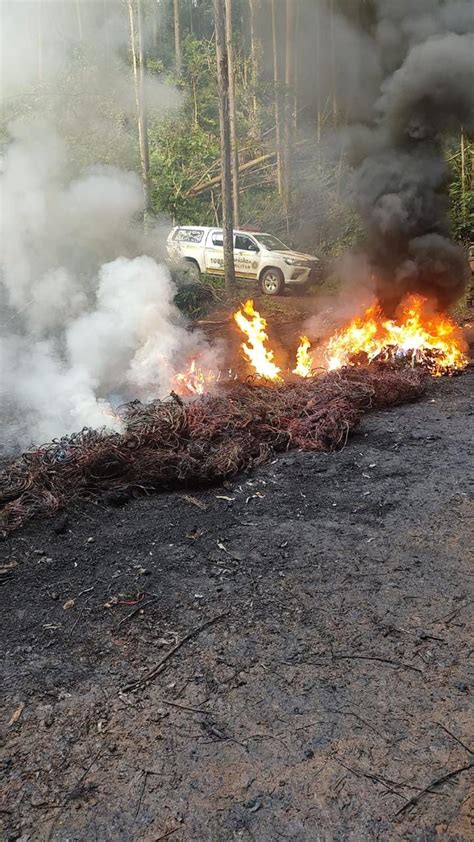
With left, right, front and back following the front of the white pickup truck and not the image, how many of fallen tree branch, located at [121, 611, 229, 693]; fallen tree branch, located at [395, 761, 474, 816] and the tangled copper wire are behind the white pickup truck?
0

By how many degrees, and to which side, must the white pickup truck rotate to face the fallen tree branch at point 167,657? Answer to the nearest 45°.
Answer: approximately 45° to its right

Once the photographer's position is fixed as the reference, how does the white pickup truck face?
facing the viewer and to the right of the viewer

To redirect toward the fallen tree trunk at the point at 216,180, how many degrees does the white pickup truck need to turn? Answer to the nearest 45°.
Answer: approximately 135° to its left

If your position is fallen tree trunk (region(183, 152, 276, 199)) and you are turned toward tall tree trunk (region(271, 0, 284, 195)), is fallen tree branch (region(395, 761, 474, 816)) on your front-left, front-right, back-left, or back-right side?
front-right

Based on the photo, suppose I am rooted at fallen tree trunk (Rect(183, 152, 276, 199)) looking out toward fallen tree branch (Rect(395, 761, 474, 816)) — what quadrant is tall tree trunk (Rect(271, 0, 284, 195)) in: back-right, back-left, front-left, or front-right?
front-left

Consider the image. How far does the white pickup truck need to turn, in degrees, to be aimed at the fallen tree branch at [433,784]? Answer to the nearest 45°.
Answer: approximately 45° to its right
